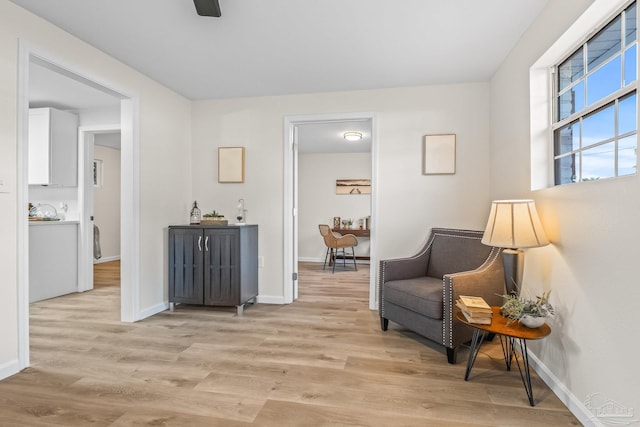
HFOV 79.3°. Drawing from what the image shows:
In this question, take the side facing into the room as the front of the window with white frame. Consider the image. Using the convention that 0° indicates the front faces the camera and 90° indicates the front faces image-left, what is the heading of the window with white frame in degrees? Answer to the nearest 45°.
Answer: approximately 45°

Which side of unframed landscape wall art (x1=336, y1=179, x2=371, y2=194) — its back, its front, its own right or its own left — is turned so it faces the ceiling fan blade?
front

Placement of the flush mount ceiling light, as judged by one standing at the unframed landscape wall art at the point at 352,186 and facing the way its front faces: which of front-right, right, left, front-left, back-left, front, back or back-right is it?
front

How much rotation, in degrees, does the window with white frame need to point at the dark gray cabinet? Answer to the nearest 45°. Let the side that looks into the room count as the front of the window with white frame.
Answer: approximately 45° to its right

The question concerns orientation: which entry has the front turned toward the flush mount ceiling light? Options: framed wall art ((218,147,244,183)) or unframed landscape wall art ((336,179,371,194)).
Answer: unframed landscape wall art ((336,179,371,194))

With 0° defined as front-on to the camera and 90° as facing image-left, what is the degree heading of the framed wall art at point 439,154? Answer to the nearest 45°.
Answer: approximately 0°

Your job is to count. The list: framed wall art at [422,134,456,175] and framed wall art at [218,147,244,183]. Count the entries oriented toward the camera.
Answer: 2

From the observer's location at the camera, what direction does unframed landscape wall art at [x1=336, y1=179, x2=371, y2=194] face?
facing the viewer

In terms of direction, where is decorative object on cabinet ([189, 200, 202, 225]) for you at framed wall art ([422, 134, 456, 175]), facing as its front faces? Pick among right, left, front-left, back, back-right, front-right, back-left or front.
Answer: right

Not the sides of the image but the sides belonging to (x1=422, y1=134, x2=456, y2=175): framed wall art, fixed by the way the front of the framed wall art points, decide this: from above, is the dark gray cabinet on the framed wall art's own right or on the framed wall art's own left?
on the framed wall art's own right

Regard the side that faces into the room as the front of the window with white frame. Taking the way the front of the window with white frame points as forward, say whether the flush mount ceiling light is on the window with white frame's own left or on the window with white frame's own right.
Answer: on the window with white frame's own right

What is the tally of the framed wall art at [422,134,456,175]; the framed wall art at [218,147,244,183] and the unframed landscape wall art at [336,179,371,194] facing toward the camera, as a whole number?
3

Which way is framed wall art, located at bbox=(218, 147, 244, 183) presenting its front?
toward the camera

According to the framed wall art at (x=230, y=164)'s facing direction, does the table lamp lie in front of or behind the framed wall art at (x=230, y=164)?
in front
